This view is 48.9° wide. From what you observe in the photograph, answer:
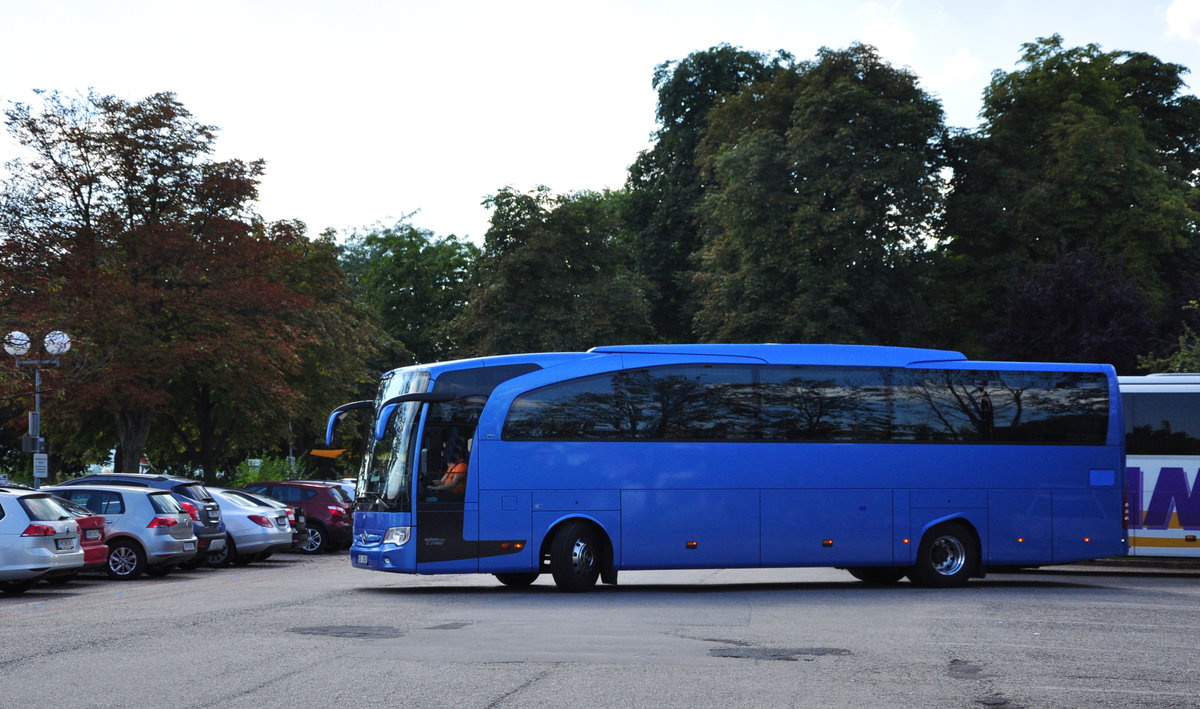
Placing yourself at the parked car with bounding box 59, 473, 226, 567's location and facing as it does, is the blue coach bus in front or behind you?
behind

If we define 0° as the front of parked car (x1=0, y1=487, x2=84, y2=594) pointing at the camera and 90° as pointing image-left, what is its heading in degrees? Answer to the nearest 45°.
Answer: approximately 135°

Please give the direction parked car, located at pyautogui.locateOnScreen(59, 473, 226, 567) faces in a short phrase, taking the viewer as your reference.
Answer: facing away from the viewer and to the left of the viewer

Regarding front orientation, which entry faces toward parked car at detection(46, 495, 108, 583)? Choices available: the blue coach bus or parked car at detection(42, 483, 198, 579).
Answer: the blue coach bus

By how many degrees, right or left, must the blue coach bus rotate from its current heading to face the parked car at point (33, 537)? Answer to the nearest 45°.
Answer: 0° — it already faces it

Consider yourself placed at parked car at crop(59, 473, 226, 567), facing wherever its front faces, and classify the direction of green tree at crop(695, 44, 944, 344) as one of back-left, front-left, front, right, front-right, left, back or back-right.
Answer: right

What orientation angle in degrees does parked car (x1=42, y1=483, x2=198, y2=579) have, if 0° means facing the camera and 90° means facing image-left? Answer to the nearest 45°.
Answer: approximately 135°

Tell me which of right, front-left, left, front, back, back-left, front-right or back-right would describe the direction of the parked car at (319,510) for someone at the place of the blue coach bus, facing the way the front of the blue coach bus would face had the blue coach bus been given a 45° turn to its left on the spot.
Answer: right

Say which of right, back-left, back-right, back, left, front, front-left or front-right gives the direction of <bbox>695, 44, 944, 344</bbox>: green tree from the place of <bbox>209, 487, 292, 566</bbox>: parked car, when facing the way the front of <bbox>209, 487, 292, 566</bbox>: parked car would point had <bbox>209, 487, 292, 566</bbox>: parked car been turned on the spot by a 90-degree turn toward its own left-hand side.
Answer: back

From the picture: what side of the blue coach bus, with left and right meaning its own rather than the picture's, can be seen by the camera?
left

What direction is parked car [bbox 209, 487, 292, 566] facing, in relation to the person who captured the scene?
facing away from the viewer and to the left of the viewer

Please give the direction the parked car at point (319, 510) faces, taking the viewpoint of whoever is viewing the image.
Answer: facing away from the viewer and to the left of the viewer

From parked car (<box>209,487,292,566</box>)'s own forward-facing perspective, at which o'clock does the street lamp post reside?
The street lamp post is roughly at 12 o'clock from the parked car.

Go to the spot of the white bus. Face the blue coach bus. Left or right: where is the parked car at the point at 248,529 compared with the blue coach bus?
right
